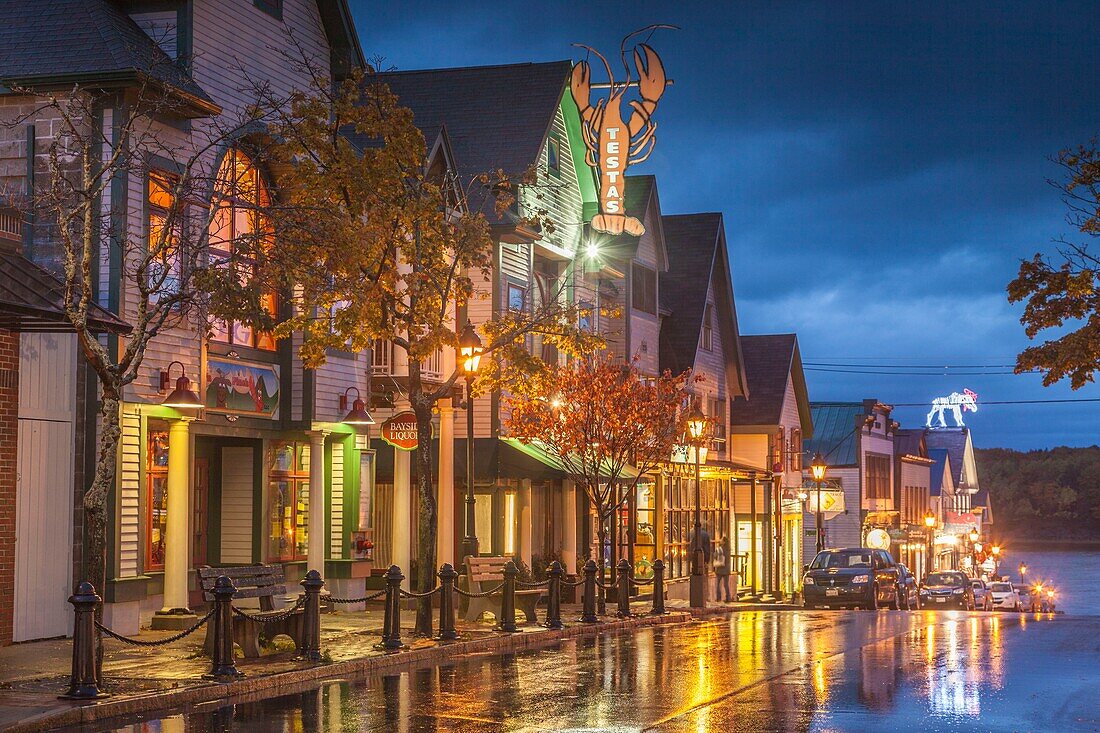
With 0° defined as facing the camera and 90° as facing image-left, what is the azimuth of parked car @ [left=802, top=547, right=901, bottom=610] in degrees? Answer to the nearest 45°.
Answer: approximately 45°

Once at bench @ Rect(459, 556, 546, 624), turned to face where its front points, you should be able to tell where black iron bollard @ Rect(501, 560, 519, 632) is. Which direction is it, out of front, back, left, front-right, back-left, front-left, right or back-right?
front-right

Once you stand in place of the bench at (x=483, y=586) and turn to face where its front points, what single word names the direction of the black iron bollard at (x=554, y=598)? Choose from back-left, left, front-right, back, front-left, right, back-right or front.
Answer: front

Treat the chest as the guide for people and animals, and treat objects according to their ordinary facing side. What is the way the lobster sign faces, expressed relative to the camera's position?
facing the viewer

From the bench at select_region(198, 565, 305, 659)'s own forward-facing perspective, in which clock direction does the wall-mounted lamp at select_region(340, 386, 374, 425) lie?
The wall-mounted lamp is roughly at 8 o'clock from the bench.

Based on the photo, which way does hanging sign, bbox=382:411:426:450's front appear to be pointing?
toward the camera

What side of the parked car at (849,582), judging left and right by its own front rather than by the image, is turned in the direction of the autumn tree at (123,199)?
front

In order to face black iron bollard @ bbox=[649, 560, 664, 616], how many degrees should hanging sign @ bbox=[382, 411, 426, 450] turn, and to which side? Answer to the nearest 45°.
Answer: approximately 135° to its left

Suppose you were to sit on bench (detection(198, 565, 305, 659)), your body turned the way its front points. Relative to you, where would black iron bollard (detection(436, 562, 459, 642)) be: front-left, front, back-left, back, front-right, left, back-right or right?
left

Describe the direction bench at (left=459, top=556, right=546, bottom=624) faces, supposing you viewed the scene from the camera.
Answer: facing the viewer and to the right of the viewer

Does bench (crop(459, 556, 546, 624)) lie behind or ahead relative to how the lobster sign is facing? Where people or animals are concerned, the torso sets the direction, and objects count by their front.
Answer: ahead

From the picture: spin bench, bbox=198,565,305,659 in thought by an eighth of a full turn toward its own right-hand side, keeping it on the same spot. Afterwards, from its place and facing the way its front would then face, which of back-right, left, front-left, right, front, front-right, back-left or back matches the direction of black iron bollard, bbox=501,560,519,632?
back-left

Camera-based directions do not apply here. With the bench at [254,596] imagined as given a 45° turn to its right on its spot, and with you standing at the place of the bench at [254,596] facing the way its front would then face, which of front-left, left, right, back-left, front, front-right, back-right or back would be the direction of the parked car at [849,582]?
back-left

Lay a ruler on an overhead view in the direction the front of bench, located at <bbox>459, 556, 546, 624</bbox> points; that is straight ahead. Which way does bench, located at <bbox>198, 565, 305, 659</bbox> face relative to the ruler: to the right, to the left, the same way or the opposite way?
the same way

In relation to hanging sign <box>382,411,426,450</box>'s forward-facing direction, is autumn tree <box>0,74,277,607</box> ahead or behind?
ahead

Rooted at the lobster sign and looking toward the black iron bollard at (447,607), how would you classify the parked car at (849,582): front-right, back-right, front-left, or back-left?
back-left

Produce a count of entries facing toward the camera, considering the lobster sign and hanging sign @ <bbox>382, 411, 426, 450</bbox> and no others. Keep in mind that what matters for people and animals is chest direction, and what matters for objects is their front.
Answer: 2

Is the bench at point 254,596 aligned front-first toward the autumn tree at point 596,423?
no
